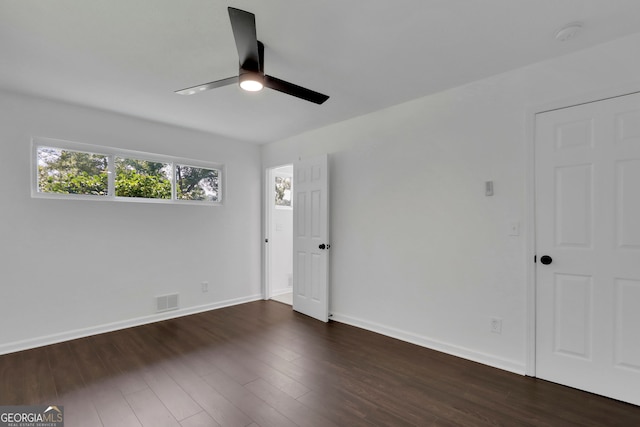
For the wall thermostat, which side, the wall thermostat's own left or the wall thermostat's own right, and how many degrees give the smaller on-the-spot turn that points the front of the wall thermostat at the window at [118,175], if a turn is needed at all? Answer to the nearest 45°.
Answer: approximately 90° to the wall thermostat's own right

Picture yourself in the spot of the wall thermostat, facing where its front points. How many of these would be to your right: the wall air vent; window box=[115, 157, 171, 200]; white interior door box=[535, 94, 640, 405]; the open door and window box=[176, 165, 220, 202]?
4

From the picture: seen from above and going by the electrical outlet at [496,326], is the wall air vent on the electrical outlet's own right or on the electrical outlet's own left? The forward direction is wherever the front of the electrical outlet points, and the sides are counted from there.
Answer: on the electrical outlet's own right

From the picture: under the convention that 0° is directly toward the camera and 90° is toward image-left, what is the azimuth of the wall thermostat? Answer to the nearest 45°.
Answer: approximately 0°

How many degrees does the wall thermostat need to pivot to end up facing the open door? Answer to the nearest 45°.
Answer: approximately 90° to its right

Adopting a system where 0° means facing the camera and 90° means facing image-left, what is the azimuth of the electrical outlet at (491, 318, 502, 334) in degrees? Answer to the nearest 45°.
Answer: approximately 0°

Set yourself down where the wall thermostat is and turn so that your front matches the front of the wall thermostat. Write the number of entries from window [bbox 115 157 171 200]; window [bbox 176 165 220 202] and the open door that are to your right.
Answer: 3

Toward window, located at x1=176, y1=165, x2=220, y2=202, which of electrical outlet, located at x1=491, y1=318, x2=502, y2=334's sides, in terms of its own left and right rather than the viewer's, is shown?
right

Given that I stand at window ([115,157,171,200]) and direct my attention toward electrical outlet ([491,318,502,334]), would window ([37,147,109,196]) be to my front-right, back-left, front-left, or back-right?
back-right
